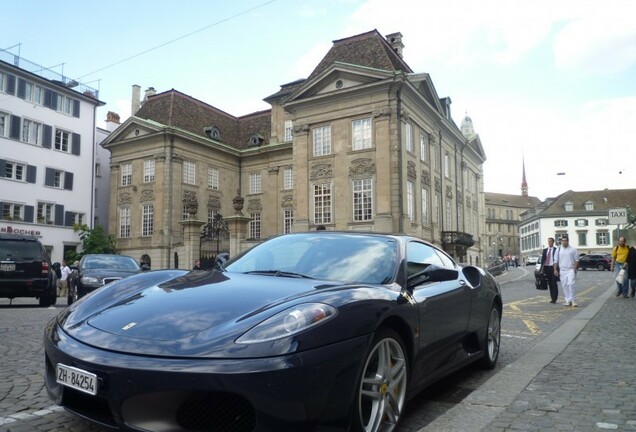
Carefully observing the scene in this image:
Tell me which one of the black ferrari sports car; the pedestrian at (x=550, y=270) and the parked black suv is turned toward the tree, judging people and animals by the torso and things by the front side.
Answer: the parked black suv

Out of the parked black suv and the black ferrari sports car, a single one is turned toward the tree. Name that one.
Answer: the parked black suv

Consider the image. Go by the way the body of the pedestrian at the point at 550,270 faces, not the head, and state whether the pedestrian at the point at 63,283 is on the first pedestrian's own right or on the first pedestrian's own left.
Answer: on the first pedestrian's own right

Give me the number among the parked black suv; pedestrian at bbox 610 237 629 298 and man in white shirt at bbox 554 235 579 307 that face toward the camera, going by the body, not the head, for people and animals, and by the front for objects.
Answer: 2

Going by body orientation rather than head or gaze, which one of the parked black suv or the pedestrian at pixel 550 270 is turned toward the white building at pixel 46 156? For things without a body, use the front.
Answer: the parked black suv

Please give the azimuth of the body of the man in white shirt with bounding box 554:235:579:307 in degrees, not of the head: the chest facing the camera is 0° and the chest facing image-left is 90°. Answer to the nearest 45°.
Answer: approximately 0°

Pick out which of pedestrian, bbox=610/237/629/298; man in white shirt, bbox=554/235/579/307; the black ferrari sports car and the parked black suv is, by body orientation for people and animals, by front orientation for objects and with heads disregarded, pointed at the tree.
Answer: the parked black suv

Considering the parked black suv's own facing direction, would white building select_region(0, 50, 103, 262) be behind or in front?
in front

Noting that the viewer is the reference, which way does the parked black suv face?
facing away from the viewer

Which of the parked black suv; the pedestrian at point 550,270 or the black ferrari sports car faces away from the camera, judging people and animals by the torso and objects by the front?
the parked black suv

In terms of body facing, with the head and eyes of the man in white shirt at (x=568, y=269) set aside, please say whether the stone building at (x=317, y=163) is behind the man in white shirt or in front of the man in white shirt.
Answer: behind

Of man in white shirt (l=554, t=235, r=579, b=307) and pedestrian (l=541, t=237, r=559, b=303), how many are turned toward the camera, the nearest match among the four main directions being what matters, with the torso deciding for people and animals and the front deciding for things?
2
